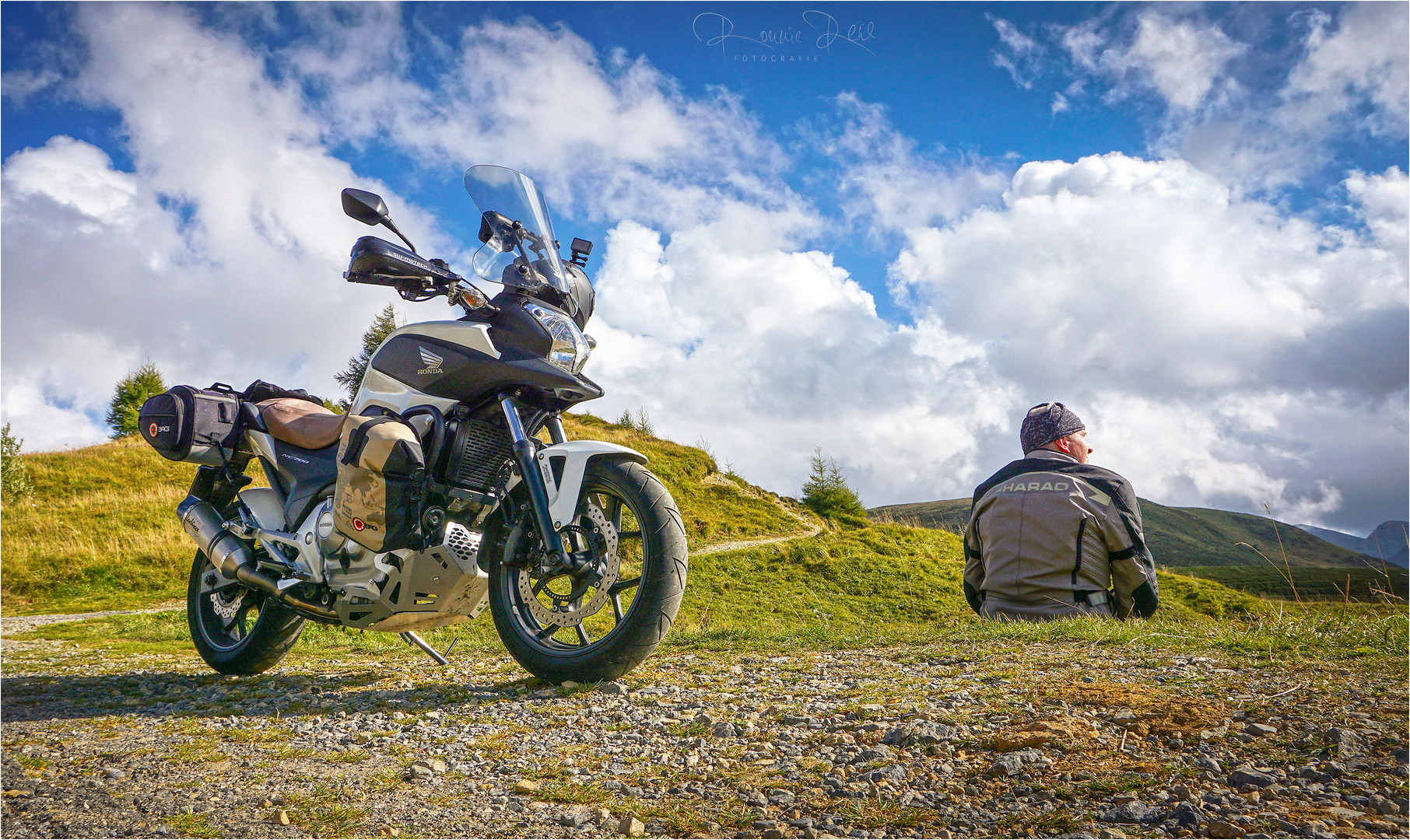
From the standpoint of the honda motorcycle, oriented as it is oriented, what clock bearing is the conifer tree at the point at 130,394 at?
The conifer tree is roughly at 7 o'clock from the honda motorcycle.

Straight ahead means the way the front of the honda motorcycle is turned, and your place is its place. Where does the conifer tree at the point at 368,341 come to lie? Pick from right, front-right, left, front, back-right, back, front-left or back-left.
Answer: back-left

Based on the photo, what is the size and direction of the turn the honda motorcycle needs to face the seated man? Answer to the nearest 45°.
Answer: approximately 45° to its left

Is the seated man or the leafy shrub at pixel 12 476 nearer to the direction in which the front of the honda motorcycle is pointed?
the seated man

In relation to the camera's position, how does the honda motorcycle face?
facing the viewer and to the right of the viewer

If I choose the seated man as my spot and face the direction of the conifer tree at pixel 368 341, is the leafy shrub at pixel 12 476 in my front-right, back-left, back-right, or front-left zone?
front-left

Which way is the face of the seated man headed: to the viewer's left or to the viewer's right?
to the viewer's right

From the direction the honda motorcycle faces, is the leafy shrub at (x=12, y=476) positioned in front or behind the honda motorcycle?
behind
